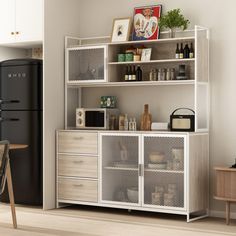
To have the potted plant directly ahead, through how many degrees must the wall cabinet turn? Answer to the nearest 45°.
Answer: approximately 90° to its left

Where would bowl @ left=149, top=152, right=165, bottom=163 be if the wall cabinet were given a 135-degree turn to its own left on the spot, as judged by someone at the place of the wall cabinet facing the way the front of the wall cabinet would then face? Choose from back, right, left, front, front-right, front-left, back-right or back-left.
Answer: front-right

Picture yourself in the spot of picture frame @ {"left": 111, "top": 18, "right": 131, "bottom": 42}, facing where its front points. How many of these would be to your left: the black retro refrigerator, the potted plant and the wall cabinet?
1

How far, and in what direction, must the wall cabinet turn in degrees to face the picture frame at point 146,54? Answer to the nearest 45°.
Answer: approximately 90° to its left

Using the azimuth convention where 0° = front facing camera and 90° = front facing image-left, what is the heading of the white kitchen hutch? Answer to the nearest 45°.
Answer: approximately 45°

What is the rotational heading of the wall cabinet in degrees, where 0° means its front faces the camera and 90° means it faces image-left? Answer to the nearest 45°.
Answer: approximately 45°

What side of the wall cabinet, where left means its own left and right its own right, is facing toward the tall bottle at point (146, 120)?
left
